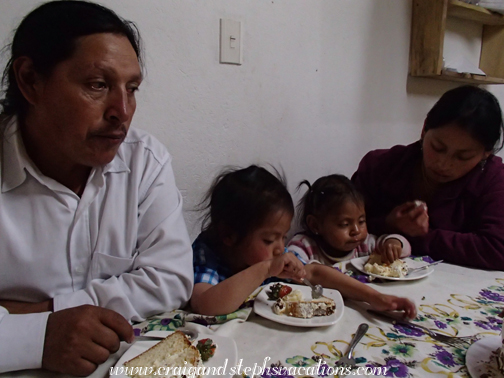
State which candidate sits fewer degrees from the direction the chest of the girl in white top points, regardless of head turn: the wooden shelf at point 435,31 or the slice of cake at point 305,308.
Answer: the slice of cake

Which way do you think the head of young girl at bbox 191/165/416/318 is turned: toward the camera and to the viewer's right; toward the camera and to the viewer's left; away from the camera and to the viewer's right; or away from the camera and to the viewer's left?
toward the camera and to the viewer's right

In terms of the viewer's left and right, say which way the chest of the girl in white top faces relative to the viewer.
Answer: facing the viewer and to the right of the viewer

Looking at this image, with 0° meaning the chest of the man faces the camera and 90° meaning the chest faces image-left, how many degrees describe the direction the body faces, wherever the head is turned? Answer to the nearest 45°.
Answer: approximately 315°

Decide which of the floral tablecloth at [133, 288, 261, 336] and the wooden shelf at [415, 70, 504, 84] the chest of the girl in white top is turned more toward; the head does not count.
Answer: the floral tablecloth

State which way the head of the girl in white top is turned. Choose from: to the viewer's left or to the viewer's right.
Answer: to the viewer's right

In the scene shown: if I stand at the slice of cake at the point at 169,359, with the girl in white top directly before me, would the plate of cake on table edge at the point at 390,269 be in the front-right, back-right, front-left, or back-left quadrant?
front-right

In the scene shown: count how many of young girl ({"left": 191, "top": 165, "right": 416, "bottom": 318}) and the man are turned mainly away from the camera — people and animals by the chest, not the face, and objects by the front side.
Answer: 0

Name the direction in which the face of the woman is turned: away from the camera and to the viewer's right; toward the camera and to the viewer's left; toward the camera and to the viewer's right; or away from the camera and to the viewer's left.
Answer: toward the camera and to the viewer's left

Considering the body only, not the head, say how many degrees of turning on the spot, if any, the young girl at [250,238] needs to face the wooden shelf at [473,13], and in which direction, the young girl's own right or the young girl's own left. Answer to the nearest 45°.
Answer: approximately 90° to the young girl's own left

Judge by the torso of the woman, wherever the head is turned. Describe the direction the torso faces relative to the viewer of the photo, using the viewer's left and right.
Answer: facing the viewer and to the left of the viewer

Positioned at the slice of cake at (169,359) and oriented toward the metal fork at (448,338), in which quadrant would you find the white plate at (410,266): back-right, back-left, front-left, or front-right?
front-left

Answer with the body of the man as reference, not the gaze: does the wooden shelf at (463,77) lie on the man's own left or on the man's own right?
on the man's own left
